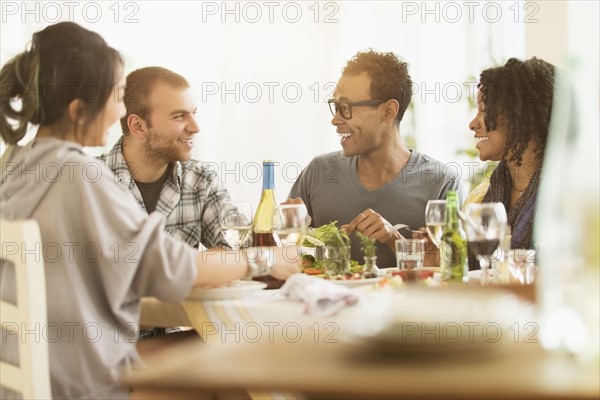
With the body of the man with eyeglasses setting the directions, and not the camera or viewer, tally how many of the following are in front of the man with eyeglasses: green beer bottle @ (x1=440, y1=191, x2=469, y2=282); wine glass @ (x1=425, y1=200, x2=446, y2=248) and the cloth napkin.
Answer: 3

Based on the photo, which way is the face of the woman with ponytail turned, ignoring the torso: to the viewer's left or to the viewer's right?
to the viewer's right

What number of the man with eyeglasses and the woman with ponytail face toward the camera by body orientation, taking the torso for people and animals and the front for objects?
1

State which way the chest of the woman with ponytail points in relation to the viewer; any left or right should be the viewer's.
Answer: facing away from the viewer and to the right of the viewer

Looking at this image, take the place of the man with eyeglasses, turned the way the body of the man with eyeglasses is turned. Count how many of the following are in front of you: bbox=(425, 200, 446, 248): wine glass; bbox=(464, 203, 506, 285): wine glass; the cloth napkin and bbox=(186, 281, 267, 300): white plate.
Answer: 4

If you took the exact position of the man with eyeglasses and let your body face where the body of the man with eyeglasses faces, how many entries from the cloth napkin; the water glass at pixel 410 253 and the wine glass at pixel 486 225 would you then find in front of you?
3

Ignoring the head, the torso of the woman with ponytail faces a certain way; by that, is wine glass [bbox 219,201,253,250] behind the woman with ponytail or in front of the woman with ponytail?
in front

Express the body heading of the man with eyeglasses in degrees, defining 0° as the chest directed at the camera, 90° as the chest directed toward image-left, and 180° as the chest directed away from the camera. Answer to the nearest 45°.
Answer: approximately 0°

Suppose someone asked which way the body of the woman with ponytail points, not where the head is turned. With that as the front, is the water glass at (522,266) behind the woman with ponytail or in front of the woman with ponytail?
in front

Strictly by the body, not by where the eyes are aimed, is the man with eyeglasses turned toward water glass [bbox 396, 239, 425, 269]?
yes

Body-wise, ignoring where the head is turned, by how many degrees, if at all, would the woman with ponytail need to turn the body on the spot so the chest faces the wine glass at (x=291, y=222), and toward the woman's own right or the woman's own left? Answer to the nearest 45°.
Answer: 0° — they already face it

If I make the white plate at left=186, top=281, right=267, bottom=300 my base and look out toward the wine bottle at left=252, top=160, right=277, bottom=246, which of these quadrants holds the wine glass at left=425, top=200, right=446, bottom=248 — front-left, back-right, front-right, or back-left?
front-right

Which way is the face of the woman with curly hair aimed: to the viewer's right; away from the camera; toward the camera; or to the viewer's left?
to the viewer's left

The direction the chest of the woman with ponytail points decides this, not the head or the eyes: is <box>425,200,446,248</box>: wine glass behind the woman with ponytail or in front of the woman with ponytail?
in front

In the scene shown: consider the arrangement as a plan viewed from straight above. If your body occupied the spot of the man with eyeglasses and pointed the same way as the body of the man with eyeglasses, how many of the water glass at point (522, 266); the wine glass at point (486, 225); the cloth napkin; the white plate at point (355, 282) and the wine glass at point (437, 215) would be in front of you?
5
